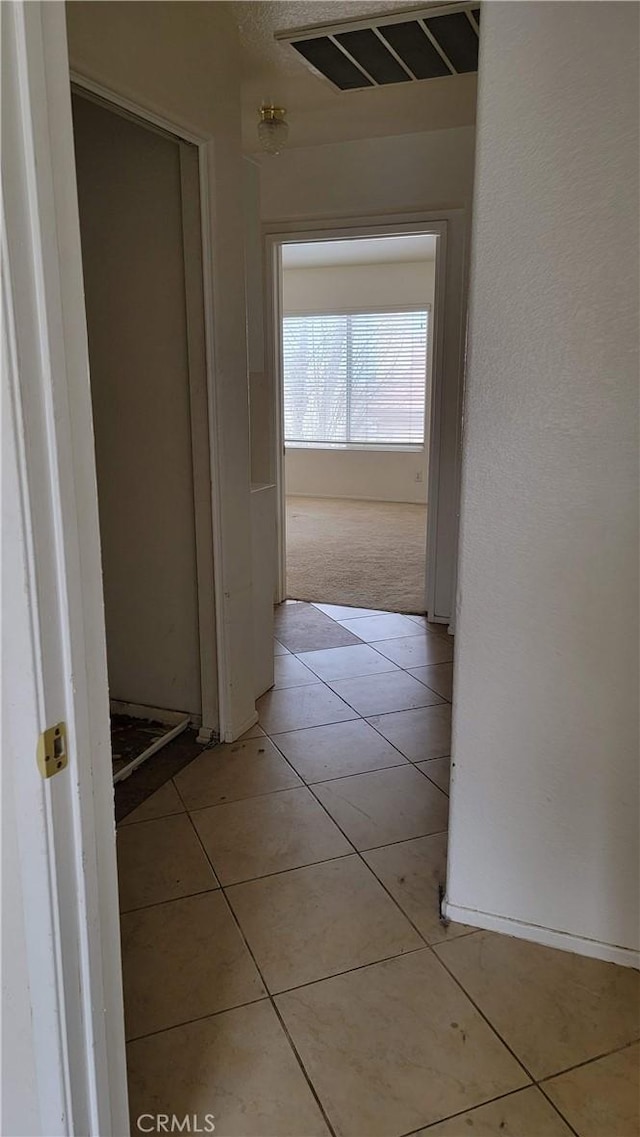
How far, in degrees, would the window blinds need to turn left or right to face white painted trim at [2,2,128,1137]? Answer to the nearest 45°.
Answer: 0° — it already faces it

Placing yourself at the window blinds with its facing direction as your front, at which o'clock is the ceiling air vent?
The ceiling air vent is roughly at 12 o'clock from the window blinds.

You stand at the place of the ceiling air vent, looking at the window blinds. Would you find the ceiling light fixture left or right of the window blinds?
left

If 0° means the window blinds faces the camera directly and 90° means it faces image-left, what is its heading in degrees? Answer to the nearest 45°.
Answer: approximately 0°

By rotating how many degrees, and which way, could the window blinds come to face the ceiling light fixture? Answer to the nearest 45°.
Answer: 0° — it already faces it
